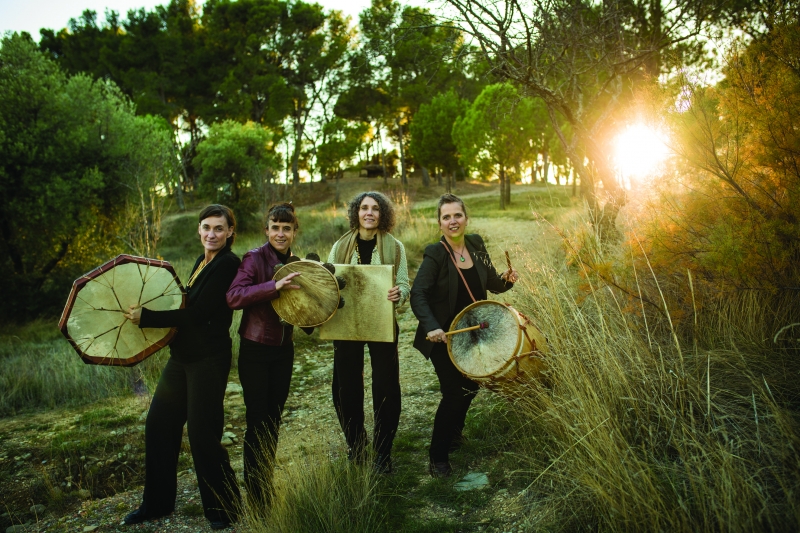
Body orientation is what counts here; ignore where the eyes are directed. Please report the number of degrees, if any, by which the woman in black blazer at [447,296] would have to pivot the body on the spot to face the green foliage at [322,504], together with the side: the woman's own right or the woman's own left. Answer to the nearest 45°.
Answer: approximately 90° to the woman's own right

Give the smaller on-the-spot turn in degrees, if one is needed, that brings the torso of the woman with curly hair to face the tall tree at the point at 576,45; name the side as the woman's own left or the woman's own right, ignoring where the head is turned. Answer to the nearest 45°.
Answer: approximately 135° to the woman's own left

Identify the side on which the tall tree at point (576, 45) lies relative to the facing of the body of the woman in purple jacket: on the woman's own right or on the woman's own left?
on the woman's own left

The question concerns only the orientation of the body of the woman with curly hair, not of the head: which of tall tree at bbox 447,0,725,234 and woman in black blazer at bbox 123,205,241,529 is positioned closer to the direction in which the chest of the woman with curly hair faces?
the woman in black blazer

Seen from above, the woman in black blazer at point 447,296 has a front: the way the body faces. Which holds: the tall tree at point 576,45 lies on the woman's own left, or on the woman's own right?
on the woman's own left
